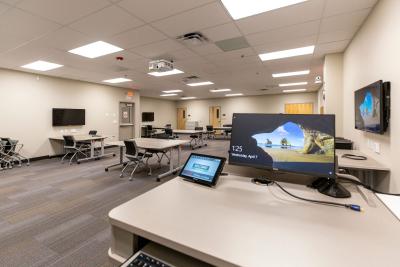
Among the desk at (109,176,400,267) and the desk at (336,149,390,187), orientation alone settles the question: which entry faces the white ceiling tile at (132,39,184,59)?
the desk at (336,149,390,187)

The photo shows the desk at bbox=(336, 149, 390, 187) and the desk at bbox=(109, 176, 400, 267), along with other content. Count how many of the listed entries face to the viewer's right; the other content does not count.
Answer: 0

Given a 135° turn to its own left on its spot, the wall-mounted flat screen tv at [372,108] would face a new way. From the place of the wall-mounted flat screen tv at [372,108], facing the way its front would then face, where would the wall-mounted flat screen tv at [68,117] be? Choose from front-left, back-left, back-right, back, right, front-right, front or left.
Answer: back

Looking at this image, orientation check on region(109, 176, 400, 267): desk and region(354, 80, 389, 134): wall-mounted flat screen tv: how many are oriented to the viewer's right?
0

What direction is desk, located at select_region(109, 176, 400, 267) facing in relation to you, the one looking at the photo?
facing the viewer and to the left of the viewer

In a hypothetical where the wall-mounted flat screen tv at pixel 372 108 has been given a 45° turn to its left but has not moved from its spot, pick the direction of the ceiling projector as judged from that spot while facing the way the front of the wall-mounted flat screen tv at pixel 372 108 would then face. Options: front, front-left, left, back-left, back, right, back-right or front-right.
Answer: right

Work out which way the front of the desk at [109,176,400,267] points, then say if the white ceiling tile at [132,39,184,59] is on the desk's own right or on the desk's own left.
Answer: on the desk's own right

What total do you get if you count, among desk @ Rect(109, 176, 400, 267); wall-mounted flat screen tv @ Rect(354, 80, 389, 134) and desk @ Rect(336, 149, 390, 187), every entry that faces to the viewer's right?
0

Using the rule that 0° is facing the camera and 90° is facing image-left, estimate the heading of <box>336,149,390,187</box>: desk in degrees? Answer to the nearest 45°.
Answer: approximately 90°

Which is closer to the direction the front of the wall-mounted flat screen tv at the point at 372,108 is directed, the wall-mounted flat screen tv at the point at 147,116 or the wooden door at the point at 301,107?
the wall-mounted flat screen tv

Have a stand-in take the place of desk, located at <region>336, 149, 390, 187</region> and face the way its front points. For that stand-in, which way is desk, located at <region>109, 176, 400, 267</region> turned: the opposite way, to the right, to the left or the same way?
to the left

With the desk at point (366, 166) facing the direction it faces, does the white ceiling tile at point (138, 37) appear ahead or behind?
ahead

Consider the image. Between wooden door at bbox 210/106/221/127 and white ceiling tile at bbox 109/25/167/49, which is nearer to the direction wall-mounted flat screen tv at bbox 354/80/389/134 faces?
the white ceiling tile

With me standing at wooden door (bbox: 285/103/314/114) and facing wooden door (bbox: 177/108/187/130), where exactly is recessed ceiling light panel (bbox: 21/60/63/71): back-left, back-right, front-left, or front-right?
front-left
